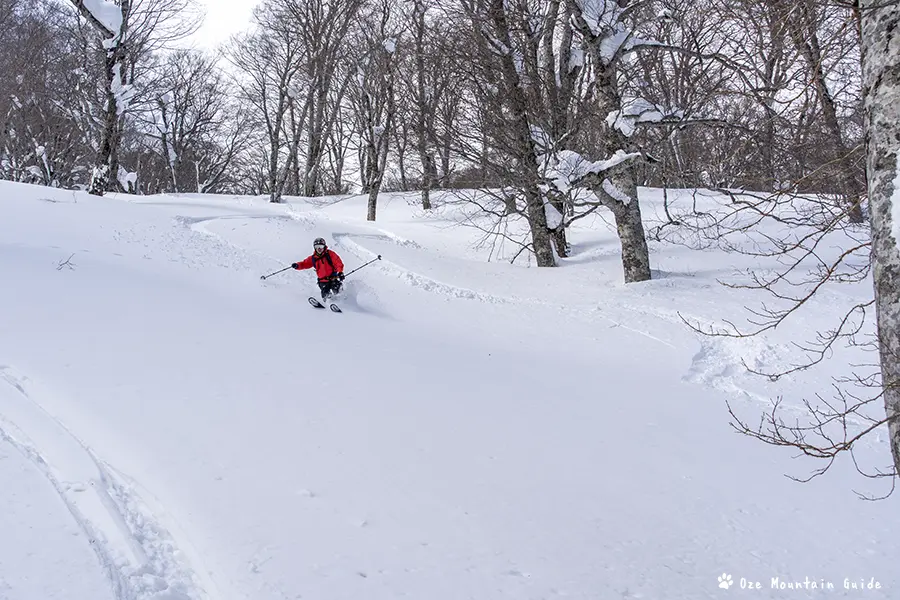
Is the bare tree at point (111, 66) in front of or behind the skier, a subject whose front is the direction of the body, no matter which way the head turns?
behind

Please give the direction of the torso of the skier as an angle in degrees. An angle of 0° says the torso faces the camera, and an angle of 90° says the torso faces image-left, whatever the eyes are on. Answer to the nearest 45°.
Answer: approximately 0°

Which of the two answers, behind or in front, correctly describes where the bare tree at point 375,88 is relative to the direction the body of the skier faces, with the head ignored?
behind
